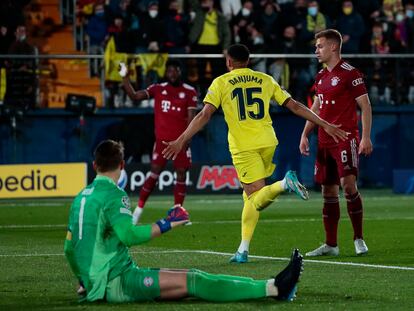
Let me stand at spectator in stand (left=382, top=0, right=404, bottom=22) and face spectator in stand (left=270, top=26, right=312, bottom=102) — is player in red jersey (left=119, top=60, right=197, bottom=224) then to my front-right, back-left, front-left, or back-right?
front-left

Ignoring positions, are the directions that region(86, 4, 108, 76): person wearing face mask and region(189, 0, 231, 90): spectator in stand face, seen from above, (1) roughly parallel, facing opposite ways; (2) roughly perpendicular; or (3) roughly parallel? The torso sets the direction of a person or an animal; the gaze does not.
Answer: roughly parallel

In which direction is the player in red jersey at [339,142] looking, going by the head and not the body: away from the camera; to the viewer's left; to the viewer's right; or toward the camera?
to the viewer's left

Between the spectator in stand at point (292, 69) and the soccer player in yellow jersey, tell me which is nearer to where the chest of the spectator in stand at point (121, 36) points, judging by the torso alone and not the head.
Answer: the soccer player in yellow jersey

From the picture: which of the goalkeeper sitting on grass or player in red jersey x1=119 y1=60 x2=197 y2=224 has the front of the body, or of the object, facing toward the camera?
the player in red jersey

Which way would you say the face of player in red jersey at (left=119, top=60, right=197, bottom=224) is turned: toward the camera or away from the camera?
toward the camera

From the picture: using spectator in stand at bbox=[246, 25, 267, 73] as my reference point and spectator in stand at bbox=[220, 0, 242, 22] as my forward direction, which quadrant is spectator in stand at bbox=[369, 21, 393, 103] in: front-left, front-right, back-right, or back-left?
back-right

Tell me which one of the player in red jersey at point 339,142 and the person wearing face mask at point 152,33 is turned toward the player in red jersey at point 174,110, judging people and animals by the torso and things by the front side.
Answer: the person wearing face mask

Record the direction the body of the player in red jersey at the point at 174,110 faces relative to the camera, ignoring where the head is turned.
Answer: toward the camera

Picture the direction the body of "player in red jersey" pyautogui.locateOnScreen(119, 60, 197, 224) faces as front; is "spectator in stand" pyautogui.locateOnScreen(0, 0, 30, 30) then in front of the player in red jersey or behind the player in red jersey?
behind

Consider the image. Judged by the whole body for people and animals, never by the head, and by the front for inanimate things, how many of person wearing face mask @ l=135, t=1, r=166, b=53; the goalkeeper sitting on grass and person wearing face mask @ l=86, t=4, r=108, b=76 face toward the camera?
2

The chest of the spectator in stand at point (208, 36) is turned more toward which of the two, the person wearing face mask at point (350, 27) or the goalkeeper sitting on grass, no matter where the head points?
the goalkeeper sitting on grass

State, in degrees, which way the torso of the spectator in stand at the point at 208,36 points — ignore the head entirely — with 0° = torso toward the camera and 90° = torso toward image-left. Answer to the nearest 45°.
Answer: approximately 0°

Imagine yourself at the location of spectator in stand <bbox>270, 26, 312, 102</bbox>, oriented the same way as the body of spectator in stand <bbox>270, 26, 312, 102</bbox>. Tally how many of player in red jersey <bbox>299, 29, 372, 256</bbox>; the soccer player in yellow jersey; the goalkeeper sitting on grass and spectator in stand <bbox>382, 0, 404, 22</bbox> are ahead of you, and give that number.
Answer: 3

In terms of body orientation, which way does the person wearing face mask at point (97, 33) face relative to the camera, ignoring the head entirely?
toward the camera

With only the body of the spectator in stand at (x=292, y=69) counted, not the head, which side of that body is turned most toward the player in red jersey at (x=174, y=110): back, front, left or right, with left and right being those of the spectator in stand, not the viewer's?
front

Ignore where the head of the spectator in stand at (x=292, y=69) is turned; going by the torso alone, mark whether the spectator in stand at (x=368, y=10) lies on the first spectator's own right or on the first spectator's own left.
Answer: on the first spectator's own left
